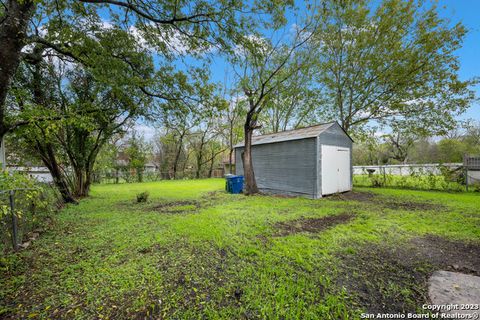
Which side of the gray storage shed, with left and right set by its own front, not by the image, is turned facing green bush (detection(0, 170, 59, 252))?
right

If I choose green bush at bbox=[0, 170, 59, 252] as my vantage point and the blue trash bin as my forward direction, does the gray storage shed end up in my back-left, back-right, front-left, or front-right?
front-right

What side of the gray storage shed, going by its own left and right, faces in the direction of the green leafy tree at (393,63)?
left

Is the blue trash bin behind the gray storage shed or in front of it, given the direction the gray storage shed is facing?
behind

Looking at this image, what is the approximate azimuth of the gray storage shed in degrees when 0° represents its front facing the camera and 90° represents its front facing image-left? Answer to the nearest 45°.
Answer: approximately 315°

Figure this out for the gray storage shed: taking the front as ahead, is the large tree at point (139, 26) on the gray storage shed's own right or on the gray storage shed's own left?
on the gray storage shed's own right

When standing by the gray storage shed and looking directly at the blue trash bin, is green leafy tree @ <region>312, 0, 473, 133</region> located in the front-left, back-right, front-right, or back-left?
back-right
